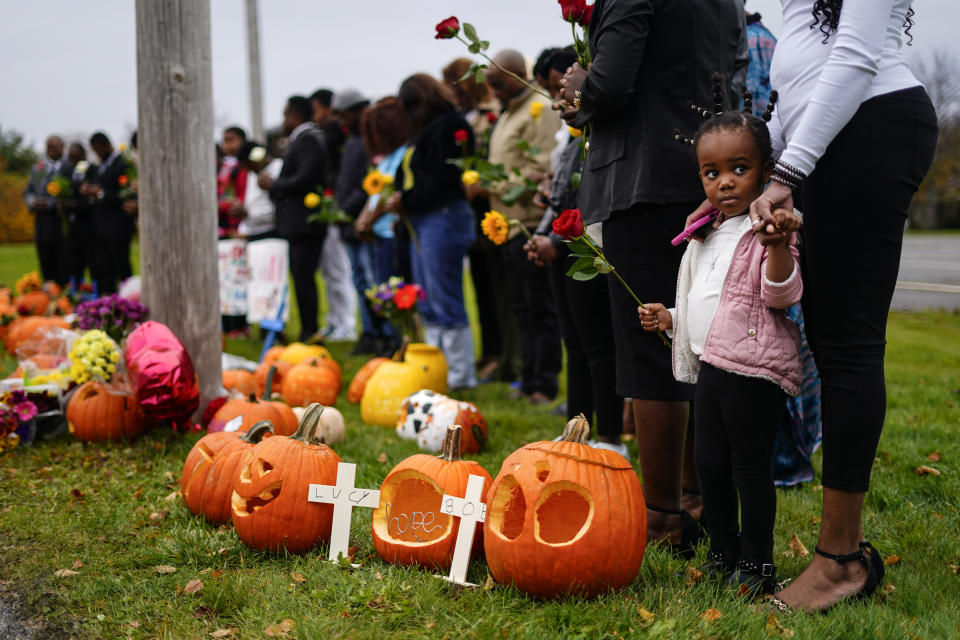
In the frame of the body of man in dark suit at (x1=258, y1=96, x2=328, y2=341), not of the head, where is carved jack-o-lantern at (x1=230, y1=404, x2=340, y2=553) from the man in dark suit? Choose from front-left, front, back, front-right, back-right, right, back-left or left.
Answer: left

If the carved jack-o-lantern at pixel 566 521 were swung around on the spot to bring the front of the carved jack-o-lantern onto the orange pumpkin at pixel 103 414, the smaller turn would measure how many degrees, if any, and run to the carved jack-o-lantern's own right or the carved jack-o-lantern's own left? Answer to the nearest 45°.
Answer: approximately 90° to the carved jack-o-lantern's own right

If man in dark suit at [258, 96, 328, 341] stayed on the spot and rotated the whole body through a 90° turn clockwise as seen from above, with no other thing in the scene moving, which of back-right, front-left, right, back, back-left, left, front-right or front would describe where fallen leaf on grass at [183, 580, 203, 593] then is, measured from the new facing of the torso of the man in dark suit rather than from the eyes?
back

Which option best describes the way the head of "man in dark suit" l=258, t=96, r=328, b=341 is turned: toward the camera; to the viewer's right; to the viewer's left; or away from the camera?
to the viewer's left

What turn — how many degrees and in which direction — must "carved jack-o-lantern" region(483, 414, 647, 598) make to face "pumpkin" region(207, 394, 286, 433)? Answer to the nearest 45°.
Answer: approximately 90° to its right

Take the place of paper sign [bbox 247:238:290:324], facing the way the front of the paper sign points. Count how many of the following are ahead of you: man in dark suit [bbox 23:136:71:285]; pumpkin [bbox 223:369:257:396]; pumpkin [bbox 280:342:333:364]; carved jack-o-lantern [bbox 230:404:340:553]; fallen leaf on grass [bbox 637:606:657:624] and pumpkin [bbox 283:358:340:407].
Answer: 5

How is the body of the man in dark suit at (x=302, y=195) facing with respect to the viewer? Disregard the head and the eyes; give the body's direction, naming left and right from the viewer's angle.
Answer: facing to the left of the viewer

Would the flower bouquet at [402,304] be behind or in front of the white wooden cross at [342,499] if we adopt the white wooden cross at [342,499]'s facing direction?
behind

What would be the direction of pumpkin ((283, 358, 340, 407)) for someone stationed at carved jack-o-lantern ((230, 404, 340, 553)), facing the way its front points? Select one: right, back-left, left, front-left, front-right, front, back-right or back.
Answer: back-right

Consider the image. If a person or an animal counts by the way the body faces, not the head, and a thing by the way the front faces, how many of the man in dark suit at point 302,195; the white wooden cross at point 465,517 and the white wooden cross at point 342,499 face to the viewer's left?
1
